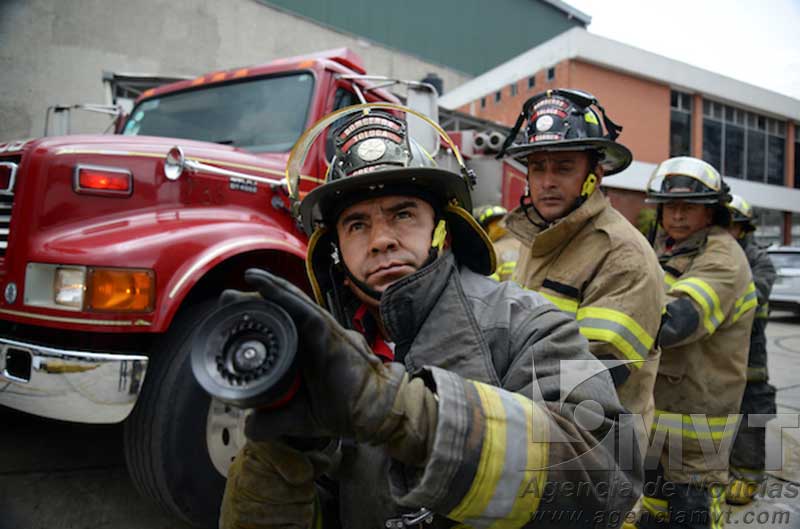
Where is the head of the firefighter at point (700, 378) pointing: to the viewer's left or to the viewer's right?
to the viewer's left

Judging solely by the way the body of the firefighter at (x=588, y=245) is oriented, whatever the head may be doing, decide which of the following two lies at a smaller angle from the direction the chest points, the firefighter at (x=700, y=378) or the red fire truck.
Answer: the red fire truck

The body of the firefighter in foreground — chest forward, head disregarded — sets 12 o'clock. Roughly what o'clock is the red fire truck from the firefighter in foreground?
The red fire truck is roughly at 3 o'clock from the firefighter in foreground.

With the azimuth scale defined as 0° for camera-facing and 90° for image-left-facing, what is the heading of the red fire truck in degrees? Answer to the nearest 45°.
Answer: approximately 45°

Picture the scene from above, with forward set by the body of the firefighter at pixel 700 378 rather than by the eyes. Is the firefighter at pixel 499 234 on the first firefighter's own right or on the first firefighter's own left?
on the first firefighter's own right

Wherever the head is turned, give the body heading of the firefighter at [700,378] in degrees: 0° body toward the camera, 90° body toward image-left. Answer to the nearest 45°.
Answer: approximately 45°

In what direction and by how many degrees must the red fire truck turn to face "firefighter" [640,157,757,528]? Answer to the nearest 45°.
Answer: approximately 135° to its left

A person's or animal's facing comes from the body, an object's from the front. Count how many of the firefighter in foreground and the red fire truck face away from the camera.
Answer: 0

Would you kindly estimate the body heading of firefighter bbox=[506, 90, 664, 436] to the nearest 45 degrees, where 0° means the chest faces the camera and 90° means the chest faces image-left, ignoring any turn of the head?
approximately 45°
